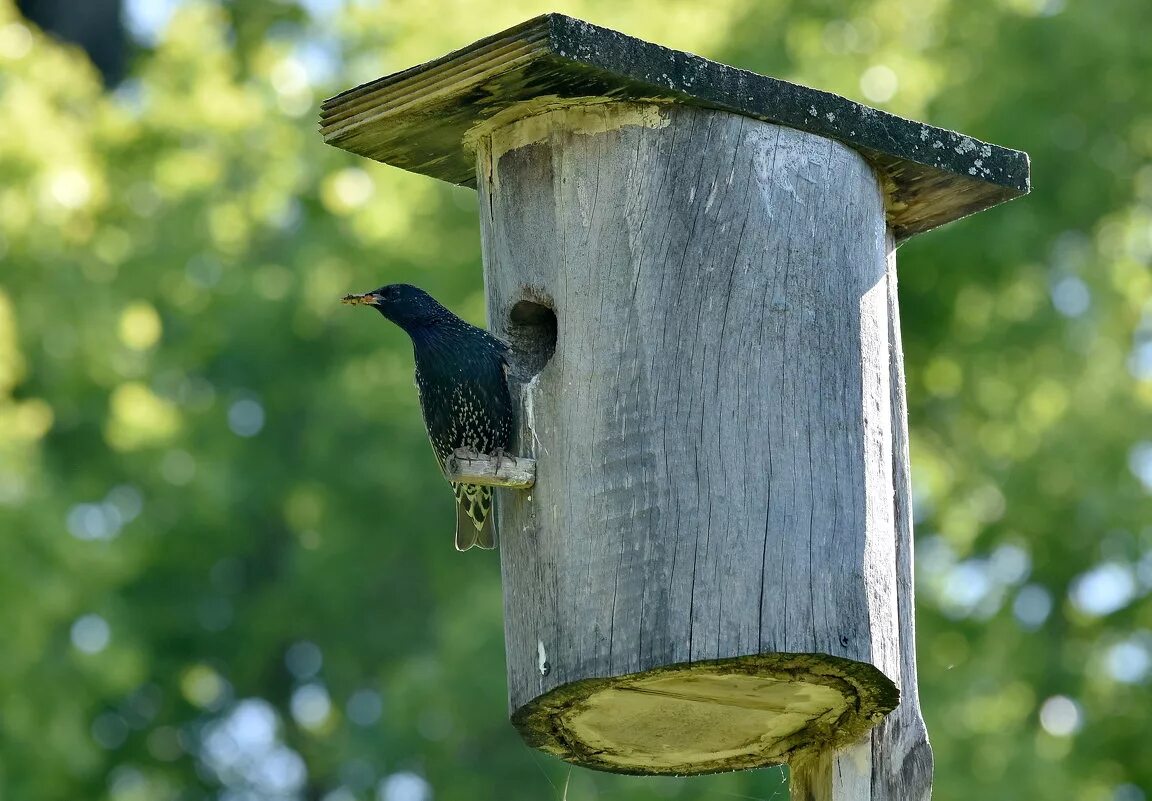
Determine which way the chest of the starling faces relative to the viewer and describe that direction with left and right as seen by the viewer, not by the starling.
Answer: facing the viewer and to the left of the viewer
